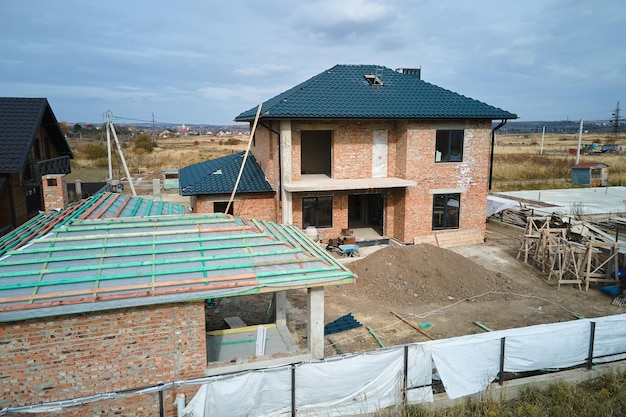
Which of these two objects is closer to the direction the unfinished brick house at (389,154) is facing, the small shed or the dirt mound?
the dirt mound

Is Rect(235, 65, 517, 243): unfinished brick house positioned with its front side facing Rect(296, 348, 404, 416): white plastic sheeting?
yes

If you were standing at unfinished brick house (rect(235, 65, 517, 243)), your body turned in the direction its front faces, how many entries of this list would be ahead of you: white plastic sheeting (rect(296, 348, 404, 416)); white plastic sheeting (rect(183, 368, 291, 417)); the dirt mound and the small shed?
3

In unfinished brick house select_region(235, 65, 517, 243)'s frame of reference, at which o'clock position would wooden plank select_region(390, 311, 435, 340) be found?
The wooden plank is roughly at 12 o'clock from the unfinished brick house.

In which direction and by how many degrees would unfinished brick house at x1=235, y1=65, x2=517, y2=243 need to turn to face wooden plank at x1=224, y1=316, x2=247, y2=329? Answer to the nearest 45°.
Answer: approximately 45° to its right

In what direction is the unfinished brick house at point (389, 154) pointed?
toward the camera

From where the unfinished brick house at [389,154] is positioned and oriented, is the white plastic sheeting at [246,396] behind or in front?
in front

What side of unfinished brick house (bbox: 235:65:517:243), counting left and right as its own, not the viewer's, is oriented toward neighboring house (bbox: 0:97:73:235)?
right

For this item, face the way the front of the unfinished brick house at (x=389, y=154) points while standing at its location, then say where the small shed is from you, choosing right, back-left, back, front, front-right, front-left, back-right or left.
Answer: back-left

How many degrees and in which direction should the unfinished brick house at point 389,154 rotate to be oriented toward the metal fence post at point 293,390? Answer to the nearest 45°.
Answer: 0° — it already faces it

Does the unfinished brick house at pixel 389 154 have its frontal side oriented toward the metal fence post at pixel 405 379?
yes

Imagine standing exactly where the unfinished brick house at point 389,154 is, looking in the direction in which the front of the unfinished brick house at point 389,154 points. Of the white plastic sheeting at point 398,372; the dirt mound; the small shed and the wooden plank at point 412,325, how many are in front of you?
3

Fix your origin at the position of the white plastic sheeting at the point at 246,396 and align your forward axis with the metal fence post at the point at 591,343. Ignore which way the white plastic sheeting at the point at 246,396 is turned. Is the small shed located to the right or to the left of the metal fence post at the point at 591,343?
left

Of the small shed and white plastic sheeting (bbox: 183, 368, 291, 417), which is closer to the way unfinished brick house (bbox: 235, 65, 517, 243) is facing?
the white plastic sheeting

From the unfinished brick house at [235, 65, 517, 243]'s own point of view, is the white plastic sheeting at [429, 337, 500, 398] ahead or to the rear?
ahead
